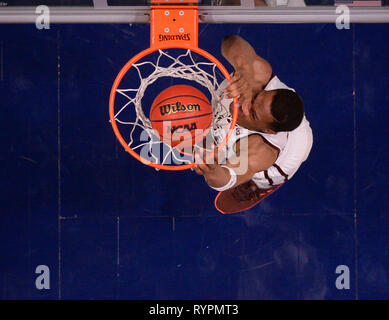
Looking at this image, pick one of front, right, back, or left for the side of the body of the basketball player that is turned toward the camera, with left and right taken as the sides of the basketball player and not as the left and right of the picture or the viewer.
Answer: left
